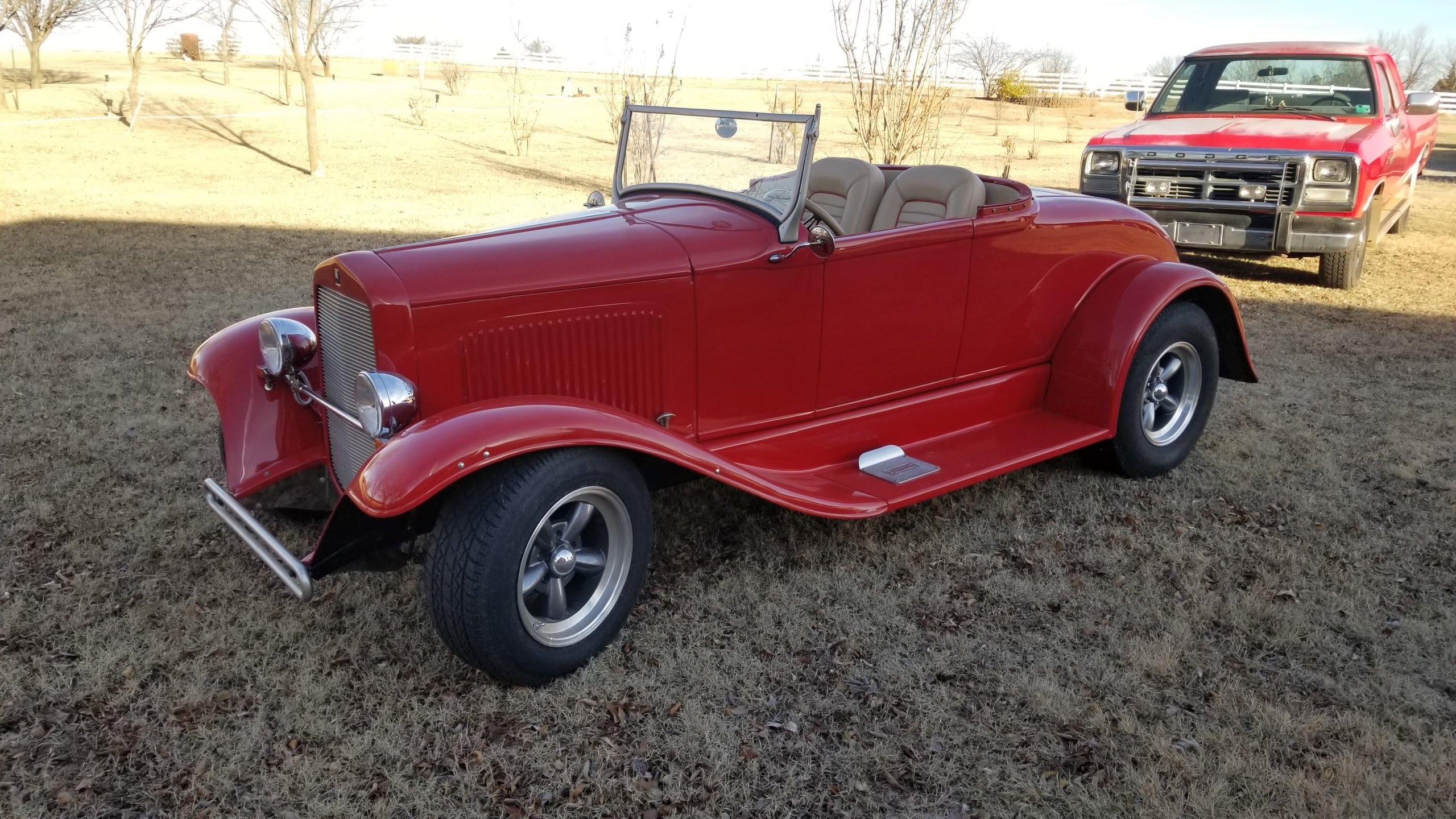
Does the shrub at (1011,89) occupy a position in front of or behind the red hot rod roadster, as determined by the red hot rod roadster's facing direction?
behind

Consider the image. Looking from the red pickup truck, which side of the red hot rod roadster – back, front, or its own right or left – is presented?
back

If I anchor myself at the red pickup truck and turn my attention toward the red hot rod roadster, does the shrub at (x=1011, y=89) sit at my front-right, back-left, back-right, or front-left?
back-right

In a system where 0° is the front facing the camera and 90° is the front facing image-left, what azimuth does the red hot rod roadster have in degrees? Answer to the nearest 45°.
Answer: approximately 45°

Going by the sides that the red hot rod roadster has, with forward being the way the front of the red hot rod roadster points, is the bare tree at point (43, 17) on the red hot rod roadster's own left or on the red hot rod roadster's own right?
on the red hot rod roadster's own right

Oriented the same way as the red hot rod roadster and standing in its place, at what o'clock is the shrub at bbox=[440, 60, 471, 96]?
The shrub is roughly at 4 o'clock from the red hot rod roadster.
